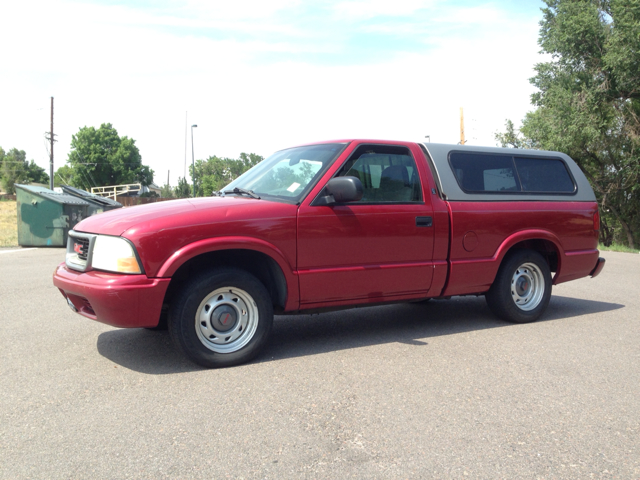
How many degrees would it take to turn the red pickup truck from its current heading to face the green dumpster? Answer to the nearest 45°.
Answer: approximately 90° to its right

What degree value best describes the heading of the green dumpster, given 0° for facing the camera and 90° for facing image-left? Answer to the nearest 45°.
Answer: approximately 270°

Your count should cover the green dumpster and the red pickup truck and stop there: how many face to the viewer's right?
1

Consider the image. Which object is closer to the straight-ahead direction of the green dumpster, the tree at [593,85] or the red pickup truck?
the tree

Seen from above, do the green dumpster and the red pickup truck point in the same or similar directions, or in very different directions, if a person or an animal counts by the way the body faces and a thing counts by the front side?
very different directions

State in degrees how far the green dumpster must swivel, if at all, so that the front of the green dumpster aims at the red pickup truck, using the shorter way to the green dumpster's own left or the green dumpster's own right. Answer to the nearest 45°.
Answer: approximately 90° to the green dumpster's own right
